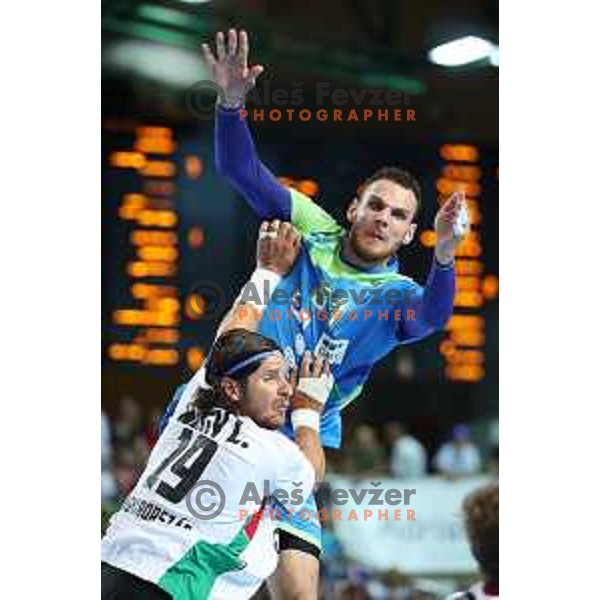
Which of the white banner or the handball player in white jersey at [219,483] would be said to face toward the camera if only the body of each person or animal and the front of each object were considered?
the white banner

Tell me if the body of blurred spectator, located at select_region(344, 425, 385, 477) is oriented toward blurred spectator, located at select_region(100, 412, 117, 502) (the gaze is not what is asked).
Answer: no

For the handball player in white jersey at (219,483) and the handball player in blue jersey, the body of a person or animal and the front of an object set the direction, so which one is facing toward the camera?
the handball player in blue jersey

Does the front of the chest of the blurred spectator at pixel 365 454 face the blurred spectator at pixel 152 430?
no

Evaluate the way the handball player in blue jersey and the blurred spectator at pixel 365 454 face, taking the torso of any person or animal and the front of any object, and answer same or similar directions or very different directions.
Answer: same or similar directions

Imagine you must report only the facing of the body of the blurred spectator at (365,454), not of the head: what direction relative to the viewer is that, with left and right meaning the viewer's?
facing the viewer

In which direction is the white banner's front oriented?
toward the camera

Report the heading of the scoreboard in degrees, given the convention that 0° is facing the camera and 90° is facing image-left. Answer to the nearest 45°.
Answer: approximately 0°

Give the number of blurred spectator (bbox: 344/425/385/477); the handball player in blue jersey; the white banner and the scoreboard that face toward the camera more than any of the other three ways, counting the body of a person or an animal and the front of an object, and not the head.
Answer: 4

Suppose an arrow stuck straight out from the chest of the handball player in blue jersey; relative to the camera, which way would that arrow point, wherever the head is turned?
toward the camera

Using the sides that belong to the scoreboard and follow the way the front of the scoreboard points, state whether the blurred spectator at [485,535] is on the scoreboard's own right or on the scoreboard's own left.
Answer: on the scoreboard's own left

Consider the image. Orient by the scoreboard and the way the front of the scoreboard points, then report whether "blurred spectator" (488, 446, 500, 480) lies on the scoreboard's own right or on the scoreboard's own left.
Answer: on the scoreboard's own left
